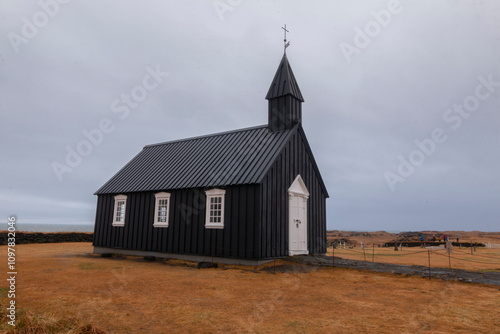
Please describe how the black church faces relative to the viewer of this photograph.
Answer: facing the viewer and to the right of the viewer
